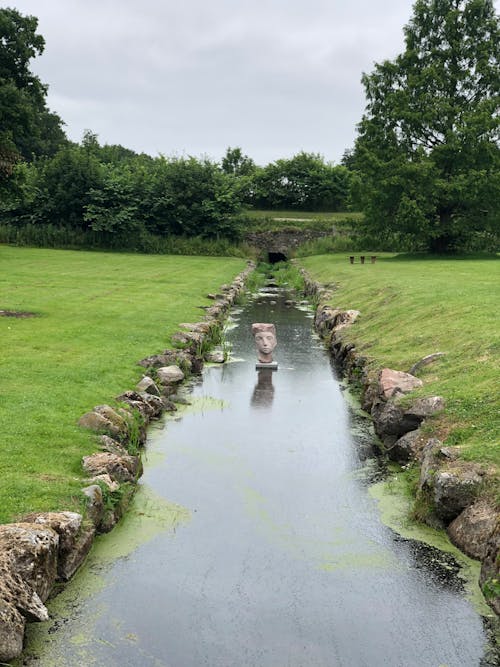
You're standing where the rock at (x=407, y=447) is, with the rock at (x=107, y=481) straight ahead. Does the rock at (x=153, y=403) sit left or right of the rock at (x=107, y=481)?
right

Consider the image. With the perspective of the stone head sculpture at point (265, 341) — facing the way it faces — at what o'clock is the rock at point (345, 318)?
The rock is roughly at 7 o'clock from the stone head sculpture.

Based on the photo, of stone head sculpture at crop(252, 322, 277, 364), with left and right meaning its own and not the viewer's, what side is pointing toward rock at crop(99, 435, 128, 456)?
front

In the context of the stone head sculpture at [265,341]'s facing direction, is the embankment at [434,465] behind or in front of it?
in front

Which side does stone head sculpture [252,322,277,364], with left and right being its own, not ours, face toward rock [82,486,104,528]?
front

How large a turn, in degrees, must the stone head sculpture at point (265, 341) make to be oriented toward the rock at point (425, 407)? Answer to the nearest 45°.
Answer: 0° — it already faces it

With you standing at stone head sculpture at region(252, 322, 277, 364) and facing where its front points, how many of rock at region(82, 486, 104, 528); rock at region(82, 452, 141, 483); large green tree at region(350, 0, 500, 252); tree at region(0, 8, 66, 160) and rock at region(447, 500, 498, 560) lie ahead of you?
3

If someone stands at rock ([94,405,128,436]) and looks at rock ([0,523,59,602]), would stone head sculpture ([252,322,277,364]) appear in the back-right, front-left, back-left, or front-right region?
back-left

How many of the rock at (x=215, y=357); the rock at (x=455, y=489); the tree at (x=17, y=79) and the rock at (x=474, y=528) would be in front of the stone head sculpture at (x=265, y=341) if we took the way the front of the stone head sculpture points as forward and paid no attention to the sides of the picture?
2

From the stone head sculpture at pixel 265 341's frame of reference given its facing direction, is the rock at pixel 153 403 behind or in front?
in front

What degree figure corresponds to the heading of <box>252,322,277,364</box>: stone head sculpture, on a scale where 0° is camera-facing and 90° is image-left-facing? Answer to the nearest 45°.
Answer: approximately 0°

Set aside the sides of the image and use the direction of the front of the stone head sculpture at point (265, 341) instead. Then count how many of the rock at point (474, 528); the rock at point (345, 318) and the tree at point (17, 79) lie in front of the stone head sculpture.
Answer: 1

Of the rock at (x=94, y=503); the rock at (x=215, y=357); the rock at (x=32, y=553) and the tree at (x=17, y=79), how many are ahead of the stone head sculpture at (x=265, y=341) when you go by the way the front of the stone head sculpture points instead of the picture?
2
